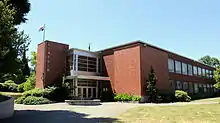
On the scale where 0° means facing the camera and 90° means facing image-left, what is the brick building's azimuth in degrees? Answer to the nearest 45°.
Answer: approximately 0°

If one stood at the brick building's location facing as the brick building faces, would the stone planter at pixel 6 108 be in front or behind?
in front
